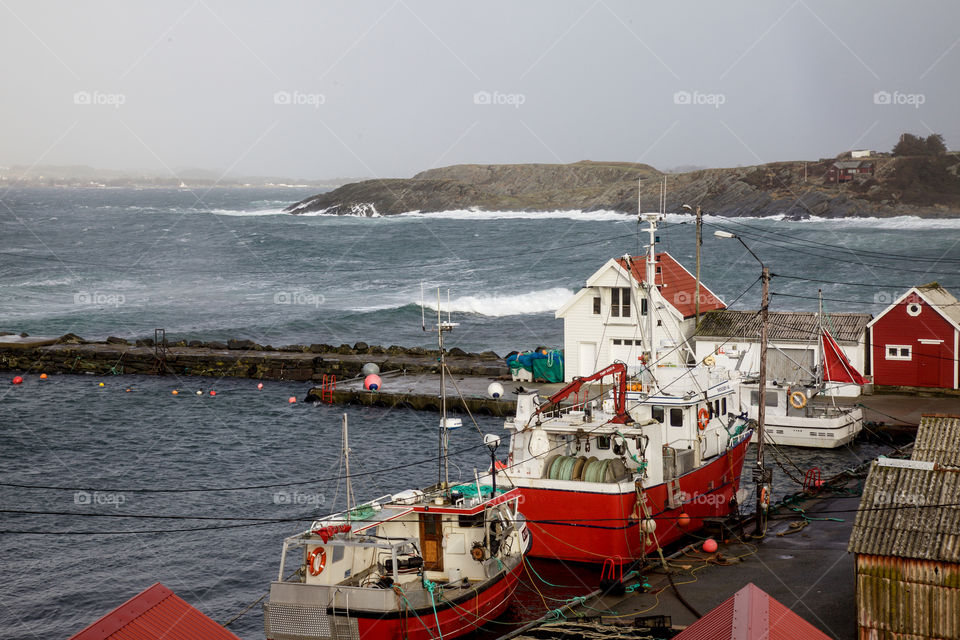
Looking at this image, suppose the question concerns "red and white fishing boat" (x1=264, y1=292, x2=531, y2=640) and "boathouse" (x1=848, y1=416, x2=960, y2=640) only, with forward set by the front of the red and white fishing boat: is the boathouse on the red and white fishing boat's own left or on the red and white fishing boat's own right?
on the red and white fishing boat's own right

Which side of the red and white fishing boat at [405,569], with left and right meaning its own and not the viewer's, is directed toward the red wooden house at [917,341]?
front

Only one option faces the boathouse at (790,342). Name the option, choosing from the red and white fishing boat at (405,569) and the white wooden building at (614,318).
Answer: the red and white fishing boat

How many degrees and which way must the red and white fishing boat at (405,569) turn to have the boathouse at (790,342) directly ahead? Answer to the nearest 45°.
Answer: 0° — it already faces it

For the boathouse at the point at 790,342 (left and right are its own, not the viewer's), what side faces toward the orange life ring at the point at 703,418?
front

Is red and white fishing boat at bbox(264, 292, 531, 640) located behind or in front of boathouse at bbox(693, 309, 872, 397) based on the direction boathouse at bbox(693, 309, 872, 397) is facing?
in front

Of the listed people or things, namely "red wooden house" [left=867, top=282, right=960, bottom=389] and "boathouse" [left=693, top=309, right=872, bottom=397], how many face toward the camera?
2

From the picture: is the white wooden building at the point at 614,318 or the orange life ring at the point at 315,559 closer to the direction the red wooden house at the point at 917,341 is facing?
the orange life ring

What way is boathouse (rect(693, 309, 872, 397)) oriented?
toward the camera

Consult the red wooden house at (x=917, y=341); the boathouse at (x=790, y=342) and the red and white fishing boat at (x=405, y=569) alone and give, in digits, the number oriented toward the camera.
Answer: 2

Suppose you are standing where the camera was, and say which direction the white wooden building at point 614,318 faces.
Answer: facing the viewer and to the left of the viewer

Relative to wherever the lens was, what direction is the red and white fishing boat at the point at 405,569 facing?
facing away from the viewer and to the right of the viewer

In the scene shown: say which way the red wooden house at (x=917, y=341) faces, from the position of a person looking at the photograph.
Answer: facing the viewer

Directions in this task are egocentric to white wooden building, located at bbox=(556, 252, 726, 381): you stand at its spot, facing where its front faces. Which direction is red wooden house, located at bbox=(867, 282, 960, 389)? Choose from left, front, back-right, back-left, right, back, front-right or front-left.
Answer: back-left

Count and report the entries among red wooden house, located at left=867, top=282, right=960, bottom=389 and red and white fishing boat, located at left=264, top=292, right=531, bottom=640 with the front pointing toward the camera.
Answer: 1

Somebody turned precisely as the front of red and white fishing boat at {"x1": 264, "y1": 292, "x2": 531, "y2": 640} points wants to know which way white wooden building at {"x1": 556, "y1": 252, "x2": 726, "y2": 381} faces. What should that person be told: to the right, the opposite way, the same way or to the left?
the opposite way

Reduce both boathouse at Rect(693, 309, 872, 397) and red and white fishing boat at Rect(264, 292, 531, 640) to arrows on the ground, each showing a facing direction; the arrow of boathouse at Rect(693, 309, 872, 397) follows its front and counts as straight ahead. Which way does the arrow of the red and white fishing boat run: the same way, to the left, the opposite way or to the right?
the opposite way
